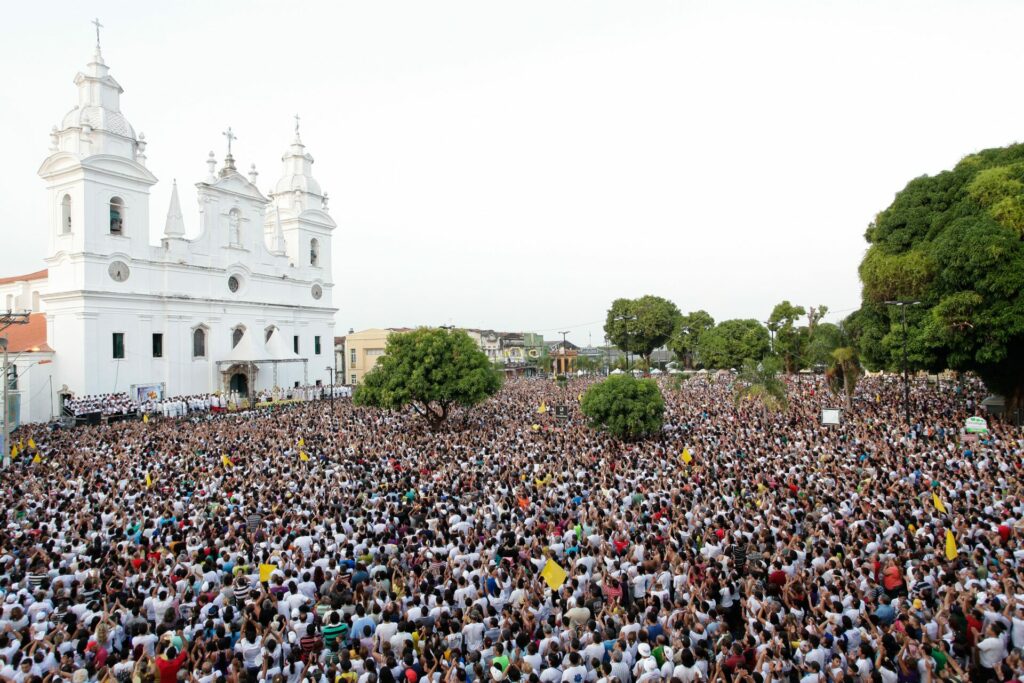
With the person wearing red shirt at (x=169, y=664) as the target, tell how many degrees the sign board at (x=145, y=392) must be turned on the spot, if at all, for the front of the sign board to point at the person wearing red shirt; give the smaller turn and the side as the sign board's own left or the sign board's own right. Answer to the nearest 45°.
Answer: approximately 45° to the sign board's own right

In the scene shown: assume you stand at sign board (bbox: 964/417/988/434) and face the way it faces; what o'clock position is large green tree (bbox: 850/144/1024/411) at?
The large green tree is roughly at 6 o'clock from the sign board.

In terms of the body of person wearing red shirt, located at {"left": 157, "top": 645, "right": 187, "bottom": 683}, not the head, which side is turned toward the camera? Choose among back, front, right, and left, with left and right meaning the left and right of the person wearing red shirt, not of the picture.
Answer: back

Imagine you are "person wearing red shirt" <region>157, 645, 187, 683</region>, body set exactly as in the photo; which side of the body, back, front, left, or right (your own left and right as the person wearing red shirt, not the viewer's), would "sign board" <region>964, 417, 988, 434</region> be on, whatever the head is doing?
right

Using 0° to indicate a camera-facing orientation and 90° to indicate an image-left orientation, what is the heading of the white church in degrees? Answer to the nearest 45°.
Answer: approximately 315°

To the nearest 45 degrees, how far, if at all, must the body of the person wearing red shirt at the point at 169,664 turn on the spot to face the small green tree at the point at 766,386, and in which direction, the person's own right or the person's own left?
approximately 45° to the person's own right
